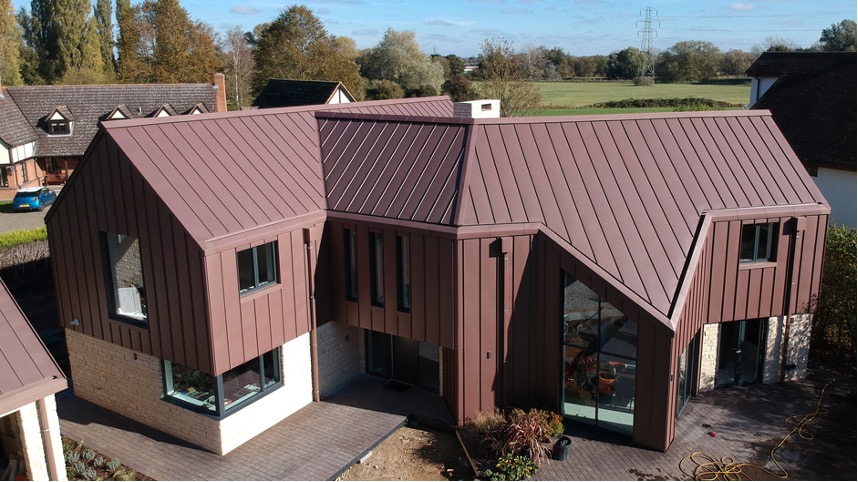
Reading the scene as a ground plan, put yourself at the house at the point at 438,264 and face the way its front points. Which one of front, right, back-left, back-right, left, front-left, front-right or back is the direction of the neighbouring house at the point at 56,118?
back-right

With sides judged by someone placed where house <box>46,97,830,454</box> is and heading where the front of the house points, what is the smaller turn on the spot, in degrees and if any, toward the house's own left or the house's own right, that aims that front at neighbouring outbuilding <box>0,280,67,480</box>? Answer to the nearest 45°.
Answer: approximately 45° to the house's own right

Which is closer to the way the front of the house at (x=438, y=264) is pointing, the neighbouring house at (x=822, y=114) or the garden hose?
the garden hose

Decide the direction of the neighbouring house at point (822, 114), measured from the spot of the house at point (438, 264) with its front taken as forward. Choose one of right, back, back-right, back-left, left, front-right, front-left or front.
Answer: back-left

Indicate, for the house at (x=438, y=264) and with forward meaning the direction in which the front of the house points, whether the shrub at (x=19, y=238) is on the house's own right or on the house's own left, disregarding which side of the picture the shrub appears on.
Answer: on the house's own right

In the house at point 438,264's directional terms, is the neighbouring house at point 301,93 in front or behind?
behind

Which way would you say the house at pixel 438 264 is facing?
toward the camera
